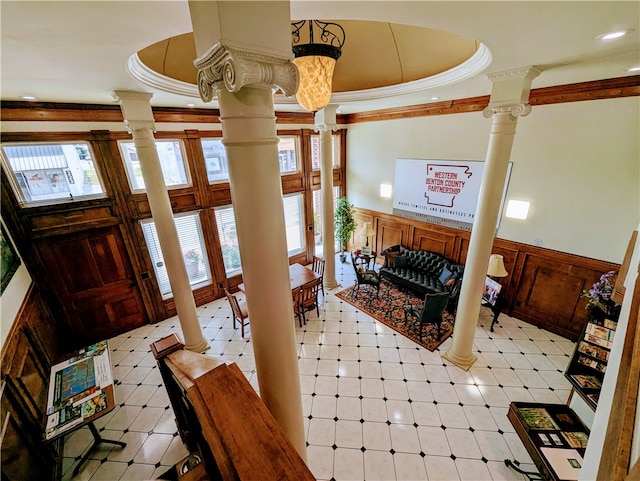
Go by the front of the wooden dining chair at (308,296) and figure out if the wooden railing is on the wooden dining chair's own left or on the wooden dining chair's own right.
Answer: on the wooden dining chair's own left

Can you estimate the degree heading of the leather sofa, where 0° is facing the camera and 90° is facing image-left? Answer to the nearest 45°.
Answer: approximately 45°

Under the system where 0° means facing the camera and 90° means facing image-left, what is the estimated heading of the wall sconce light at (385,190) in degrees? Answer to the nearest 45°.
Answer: approximately 45°

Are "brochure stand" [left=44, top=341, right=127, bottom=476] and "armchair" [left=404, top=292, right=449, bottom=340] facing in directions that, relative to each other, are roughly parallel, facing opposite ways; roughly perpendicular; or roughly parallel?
roughly perpendicular

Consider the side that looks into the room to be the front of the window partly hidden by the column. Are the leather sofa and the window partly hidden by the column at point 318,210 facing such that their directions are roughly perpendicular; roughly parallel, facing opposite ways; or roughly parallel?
roughly perpendicular

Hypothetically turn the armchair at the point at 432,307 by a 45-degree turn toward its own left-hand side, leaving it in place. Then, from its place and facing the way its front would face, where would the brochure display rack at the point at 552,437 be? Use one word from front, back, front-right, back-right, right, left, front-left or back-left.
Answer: back-left
